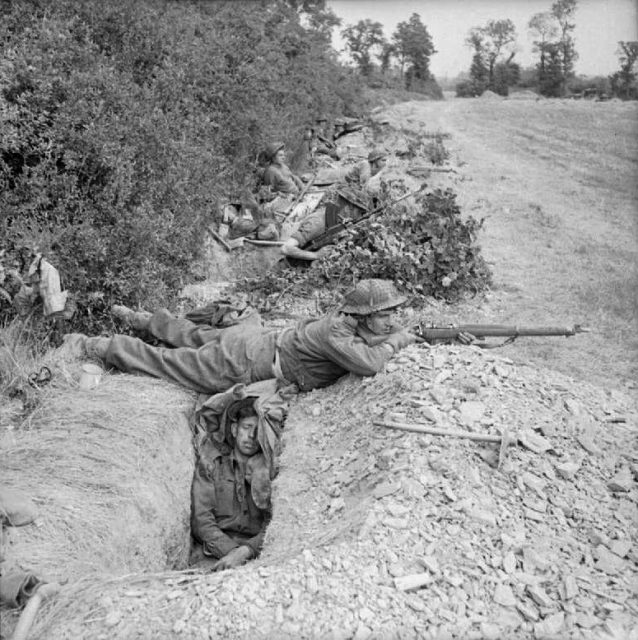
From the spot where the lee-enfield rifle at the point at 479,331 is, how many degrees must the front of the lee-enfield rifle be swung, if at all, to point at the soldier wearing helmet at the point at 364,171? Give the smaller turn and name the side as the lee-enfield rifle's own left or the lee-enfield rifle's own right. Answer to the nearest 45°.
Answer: approximately 90° to the lee-enfield rifle's own left

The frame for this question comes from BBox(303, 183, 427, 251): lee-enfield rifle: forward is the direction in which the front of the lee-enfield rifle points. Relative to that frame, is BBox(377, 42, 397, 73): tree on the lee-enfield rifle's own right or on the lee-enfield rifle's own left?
on the lee-enfield rifle's own left

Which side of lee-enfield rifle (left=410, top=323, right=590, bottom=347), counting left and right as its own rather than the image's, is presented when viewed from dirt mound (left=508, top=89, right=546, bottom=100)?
left

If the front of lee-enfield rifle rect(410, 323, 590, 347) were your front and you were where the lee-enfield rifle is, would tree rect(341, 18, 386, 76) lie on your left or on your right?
on your left

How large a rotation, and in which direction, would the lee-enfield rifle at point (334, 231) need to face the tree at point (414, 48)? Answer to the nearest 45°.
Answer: approximately 90° to its left

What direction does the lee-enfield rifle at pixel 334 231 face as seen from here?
to the viewer's right

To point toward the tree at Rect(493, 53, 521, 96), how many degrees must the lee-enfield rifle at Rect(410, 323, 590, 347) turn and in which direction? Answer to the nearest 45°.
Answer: approximately 90° to its left

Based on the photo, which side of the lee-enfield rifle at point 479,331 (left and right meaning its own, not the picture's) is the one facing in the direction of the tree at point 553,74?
left

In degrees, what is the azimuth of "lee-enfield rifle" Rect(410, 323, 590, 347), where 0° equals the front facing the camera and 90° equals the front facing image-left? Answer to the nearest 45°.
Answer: approximately 270°

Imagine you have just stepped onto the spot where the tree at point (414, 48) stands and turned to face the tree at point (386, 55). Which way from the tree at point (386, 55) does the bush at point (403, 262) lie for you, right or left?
left

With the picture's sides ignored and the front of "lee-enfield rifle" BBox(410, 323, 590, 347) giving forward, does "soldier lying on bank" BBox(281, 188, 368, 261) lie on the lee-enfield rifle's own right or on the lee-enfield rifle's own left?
on the lee-enfield rifle's own left
